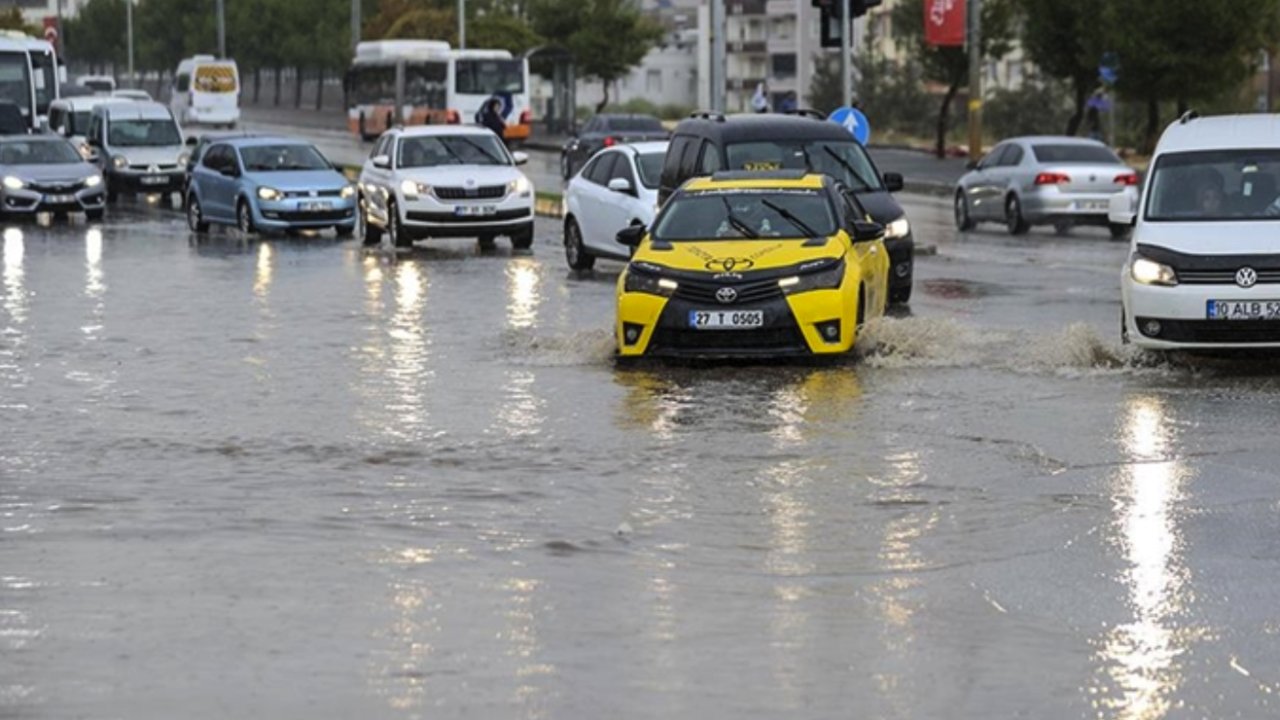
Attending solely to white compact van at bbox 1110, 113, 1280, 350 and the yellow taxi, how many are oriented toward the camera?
2

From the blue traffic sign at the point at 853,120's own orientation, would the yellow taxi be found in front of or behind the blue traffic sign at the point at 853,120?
in front

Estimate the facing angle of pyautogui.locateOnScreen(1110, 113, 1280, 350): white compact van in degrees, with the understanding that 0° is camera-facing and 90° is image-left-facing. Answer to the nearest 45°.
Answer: approximately 0°

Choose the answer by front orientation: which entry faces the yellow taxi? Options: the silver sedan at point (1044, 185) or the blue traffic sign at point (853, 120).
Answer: the blue traffic sign

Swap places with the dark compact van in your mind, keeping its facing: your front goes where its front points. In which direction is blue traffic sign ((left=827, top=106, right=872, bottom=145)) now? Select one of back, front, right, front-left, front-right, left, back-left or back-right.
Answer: back-left

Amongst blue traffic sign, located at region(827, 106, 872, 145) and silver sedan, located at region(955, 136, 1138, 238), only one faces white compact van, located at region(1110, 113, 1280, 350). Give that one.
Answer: the blue traffic sign

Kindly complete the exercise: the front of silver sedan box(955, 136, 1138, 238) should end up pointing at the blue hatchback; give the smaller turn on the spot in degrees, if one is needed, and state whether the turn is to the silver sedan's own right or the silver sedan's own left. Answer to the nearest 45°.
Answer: approximately 45° to the silver sedan's own left

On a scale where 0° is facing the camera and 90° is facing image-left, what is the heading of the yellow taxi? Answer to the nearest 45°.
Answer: approximately 0°

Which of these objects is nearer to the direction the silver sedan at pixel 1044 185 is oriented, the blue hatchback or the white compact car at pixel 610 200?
the blue hatchback

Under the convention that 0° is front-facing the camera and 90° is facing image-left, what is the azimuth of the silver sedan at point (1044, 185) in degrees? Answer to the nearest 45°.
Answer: approximately 135°
